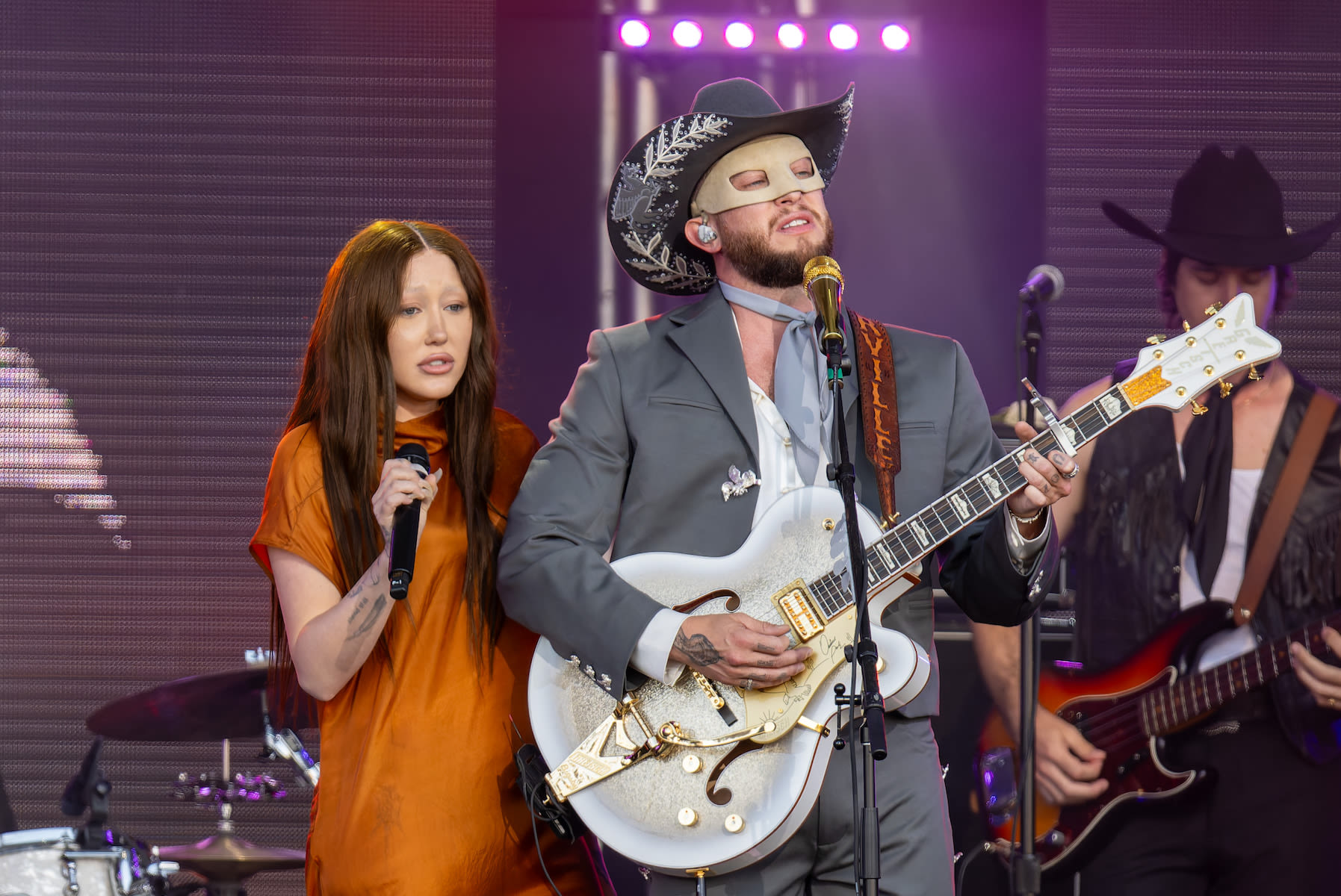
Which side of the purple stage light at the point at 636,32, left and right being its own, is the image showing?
front

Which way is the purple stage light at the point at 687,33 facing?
toward the camera

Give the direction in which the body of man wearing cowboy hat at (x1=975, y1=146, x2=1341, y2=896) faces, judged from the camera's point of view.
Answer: toward the camera

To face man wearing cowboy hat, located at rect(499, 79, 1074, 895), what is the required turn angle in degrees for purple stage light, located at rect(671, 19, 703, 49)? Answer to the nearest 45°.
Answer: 0° — it already faces them

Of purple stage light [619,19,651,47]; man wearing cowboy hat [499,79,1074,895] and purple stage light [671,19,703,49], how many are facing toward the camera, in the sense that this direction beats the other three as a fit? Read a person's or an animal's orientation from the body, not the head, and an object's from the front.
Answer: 3

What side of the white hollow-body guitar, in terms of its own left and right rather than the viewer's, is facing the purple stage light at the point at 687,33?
back

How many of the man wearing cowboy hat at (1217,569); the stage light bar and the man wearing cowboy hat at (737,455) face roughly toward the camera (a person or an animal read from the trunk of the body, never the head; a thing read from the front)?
3
